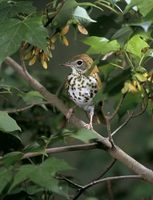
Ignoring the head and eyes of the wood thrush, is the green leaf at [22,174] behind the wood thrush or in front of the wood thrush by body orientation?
in front

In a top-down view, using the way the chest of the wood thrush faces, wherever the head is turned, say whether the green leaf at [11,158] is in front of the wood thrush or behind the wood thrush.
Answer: in front
